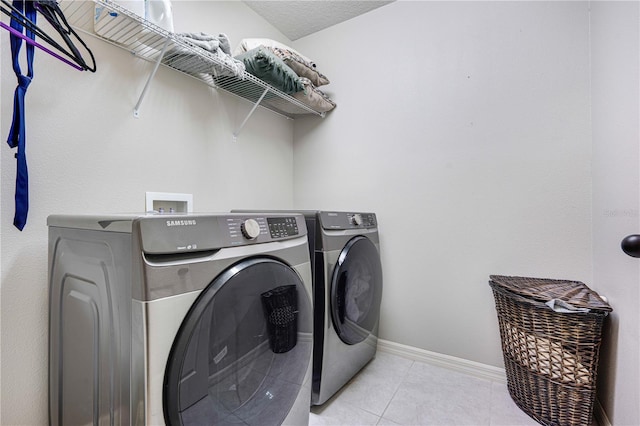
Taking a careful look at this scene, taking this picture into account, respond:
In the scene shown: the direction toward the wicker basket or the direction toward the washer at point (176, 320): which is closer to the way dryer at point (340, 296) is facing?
the wicker basket

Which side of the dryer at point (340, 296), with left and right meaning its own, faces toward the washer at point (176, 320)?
right

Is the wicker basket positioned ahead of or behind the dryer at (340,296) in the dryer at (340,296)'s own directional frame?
ahead
